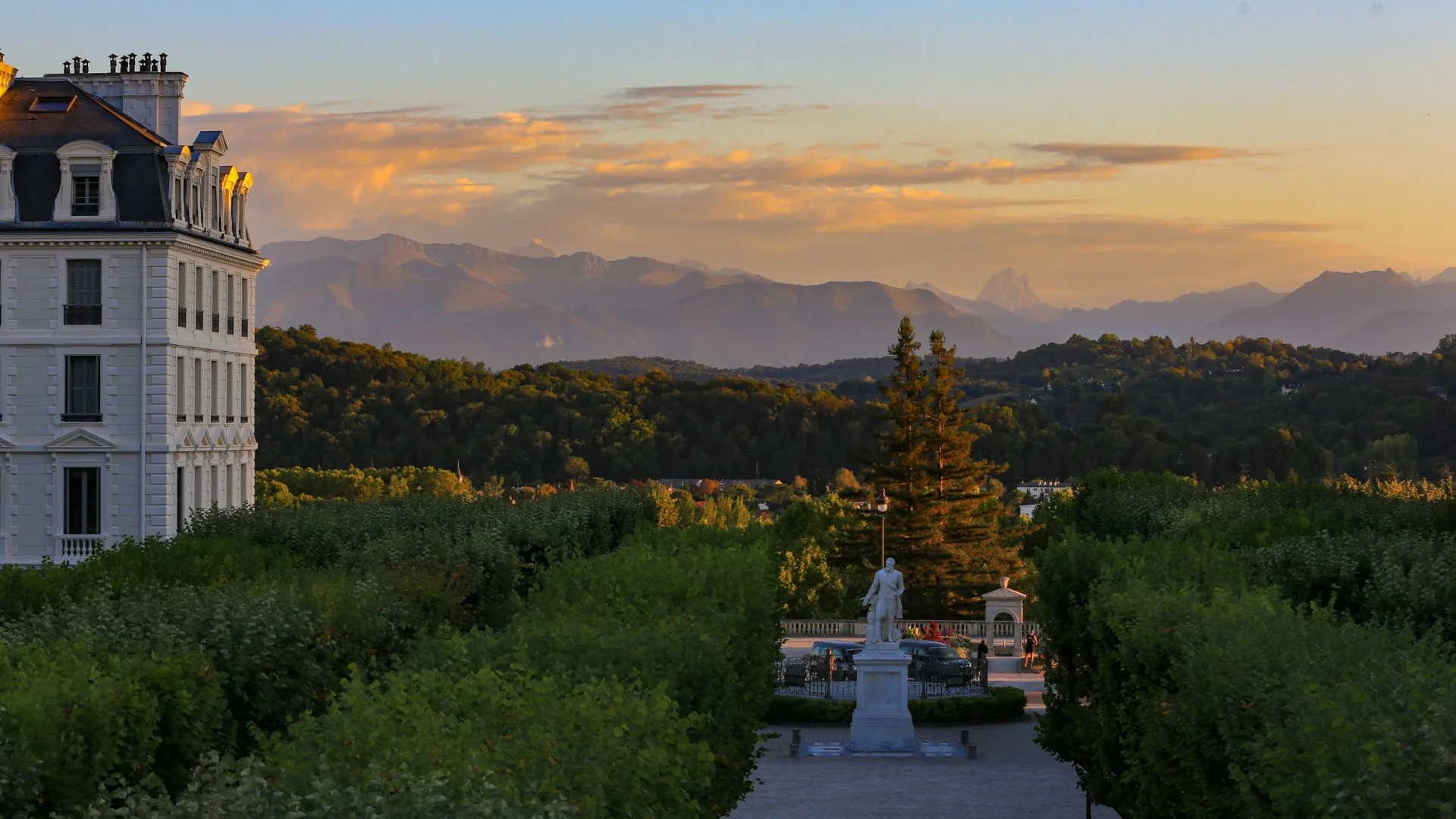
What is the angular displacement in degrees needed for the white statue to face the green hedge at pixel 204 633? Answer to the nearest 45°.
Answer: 0° — it already faces it

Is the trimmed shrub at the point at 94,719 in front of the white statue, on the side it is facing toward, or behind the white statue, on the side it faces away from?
in front

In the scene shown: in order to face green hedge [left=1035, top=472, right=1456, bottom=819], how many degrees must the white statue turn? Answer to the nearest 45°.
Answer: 0° — it already faces it

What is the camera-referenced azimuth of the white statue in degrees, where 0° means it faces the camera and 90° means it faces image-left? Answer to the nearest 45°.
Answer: approximately 0°

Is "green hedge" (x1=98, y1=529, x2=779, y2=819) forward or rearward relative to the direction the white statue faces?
forward
